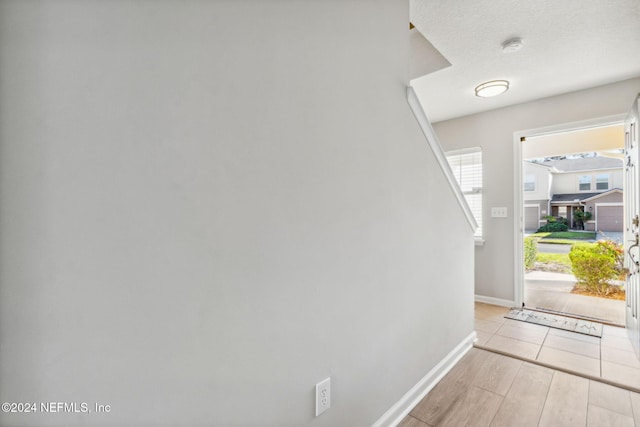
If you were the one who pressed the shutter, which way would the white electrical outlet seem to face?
facing the viewer and to the right of the viewer

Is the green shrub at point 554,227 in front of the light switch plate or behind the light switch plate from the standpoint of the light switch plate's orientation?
behind

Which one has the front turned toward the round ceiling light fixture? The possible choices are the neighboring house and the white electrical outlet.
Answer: the neighboring house

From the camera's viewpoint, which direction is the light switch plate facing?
toward the camera

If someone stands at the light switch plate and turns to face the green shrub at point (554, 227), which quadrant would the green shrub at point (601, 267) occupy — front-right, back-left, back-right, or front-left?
front-right

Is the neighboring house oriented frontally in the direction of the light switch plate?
yes

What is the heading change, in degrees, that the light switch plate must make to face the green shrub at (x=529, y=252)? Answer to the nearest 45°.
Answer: approximately 180°

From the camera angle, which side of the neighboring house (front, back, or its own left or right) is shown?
front

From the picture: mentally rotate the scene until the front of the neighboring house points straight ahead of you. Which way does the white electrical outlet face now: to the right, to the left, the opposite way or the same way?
to the left

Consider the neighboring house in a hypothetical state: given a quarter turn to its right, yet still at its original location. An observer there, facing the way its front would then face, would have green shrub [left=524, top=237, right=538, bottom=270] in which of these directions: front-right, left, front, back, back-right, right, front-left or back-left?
left

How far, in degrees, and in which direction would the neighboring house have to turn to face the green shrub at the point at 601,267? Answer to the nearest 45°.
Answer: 0° — it already faces it

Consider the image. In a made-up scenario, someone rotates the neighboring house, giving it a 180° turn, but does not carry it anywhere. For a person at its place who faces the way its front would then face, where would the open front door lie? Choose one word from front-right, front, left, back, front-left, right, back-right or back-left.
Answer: back

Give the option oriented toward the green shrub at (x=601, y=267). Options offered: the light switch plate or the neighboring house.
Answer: the neighboring house

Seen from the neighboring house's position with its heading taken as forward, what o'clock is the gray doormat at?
The gray doormat is roughly at 12 o'clock from the neighboring house.

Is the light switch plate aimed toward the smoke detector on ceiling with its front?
yes

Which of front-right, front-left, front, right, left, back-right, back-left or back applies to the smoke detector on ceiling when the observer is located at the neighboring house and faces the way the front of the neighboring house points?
front

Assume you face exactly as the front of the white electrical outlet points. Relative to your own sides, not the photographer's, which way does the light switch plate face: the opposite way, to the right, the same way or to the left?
to the right

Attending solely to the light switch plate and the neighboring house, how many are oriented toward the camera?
2
